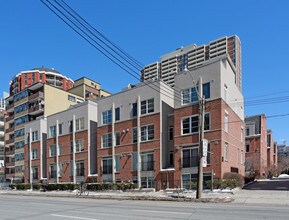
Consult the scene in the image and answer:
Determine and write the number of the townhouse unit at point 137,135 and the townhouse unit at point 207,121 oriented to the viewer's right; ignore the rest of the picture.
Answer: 0

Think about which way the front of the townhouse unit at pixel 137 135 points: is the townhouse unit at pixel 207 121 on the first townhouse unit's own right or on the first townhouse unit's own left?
on the first townhouse unit's own left

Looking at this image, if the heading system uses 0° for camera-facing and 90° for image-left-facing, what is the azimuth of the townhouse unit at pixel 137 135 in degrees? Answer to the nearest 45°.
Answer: approximately 45°

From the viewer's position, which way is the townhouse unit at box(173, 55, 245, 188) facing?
facing the viewer and to the left of the viewer

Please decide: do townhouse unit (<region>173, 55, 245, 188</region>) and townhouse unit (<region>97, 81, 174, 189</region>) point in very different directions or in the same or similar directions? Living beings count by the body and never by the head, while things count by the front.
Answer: same or similar directions

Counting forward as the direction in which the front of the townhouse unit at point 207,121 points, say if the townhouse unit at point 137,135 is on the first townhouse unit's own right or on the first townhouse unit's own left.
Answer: on the first townhouse unit's own right
